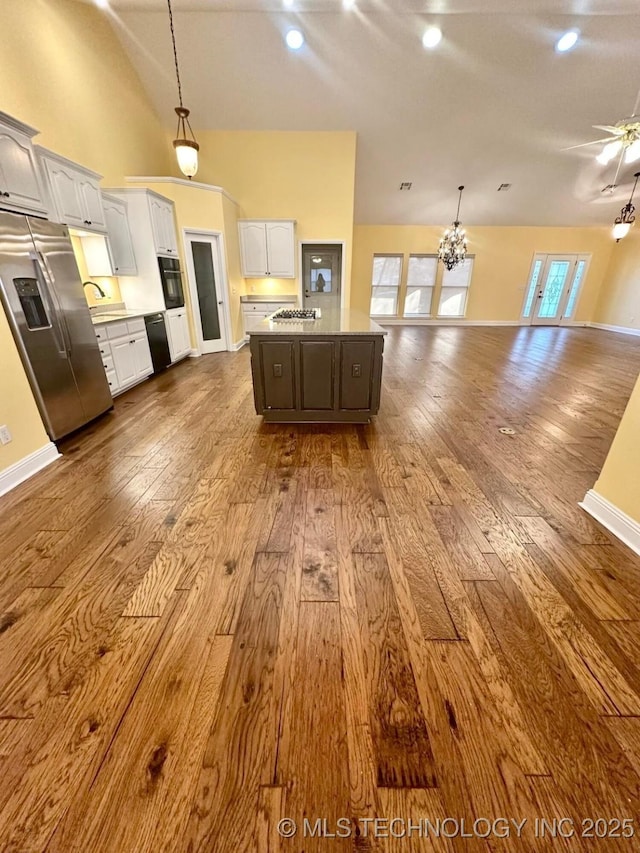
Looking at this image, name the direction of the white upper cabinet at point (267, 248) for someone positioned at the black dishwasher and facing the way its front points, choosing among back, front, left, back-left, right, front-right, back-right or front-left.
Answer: left

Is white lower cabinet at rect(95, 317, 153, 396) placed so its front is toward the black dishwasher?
no

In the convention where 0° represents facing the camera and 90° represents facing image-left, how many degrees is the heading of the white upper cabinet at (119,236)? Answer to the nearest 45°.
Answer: approximately 315°

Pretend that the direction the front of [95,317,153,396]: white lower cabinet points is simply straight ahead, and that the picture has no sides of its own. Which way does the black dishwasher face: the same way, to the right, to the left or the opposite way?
the same way

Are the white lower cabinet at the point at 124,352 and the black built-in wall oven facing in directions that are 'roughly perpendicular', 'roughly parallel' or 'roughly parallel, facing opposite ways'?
roughly parallel

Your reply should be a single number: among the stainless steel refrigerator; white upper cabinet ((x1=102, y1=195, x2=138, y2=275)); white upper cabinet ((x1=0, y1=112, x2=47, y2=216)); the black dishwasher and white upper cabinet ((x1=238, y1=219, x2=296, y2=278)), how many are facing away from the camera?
0

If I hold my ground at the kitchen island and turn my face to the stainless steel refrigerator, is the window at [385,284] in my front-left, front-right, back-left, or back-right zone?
back-right

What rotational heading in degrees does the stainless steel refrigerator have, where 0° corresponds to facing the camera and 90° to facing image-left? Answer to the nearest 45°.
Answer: approximately 315°

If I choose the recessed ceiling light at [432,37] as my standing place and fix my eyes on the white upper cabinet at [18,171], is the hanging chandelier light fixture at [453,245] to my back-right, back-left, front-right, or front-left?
back-right

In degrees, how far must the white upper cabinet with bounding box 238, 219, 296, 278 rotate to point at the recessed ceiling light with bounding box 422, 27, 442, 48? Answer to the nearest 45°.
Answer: approximately 45° to its left

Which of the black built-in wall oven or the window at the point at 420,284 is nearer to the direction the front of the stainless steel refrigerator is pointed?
the window

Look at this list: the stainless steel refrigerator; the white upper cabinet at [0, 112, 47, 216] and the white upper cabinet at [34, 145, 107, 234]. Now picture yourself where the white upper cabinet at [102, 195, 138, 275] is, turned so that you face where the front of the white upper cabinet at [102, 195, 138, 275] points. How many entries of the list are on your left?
0

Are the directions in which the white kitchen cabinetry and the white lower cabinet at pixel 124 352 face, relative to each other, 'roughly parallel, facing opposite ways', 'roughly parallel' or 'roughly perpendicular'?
roughly parallel

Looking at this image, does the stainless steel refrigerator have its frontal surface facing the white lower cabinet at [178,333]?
no

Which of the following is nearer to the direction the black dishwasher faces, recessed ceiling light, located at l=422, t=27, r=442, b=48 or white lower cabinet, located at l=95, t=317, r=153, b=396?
the recessed ceiling light

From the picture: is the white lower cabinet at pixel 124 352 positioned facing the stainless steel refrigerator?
no

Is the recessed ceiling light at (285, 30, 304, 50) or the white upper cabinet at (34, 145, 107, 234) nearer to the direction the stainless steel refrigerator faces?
the recessed ceiling light

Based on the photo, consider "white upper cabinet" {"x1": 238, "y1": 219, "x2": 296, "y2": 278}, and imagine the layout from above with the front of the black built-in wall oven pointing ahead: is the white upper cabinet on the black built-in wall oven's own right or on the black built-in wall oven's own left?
on the black built-in wall oven's own left

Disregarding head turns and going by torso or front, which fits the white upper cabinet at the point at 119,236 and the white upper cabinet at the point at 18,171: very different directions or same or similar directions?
same or similar directions
